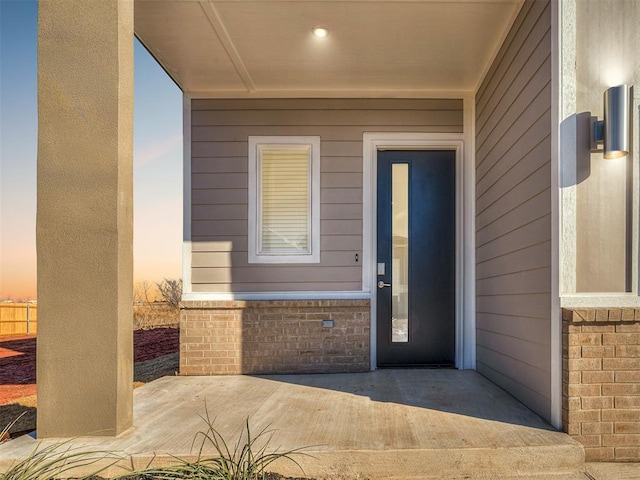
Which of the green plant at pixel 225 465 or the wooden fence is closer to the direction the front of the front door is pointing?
the green plant

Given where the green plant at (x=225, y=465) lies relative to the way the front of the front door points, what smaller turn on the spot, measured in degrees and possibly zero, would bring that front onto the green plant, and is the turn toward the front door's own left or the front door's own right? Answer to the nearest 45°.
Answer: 0° — it already faces it

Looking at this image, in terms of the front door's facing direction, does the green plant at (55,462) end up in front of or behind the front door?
in front

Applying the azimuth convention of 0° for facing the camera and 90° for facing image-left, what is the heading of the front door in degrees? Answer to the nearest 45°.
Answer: approximately 0°

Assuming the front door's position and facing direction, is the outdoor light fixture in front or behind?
in front

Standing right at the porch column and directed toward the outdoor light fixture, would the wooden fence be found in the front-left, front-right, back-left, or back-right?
back-left
